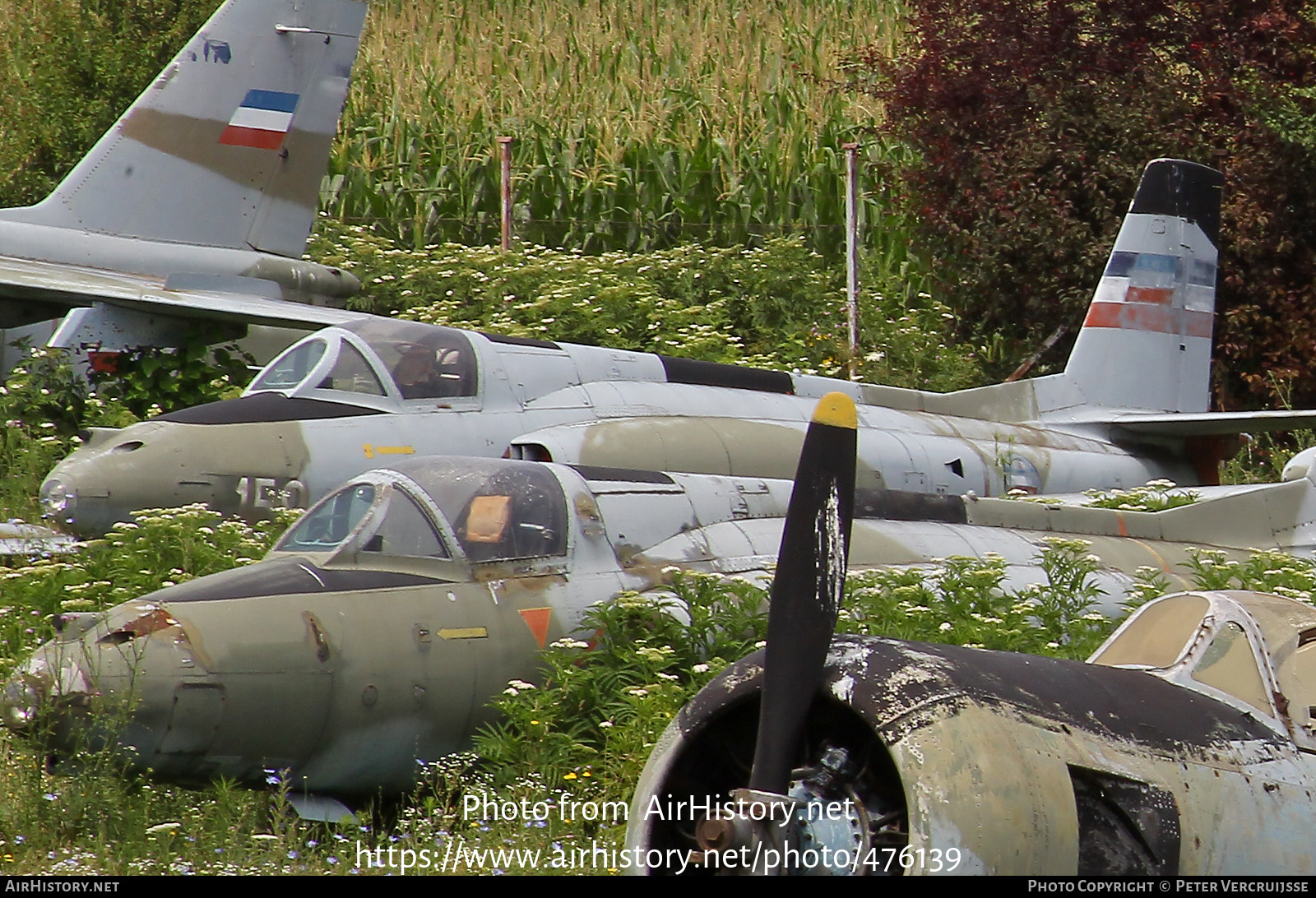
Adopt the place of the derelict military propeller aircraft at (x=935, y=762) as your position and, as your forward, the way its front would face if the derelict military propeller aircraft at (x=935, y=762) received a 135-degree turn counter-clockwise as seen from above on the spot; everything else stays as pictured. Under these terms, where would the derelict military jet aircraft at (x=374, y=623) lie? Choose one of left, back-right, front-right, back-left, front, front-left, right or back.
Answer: back-left

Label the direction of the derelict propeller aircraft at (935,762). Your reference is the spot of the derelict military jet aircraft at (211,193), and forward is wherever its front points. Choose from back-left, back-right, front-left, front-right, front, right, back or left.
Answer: left

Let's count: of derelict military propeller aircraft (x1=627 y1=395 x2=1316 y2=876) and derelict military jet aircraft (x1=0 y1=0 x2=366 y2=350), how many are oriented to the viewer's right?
0

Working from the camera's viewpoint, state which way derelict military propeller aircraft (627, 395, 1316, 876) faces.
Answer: facing the viewer and to the left of the viewer

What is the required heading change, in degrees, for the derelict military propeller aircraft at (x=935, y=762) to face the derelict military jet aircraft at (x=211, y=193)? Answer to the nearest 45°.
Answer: approximately 90° to its right

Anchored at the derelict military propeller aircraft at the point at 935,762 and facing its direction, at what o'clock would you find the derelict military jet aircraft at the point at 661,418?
the derelict military jet aircraft at the point at 661,418 is roughly at 4 o'clock from the derelict military propeller aircraft at the point at 935,762.

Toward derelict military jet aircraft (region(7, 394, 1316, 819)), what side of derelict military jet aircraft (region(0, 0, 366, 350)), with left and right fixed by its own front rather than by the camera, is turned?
left

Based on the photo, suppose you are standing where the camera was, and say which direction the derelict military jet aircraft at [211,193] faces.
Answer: facing to the left of the viewer
